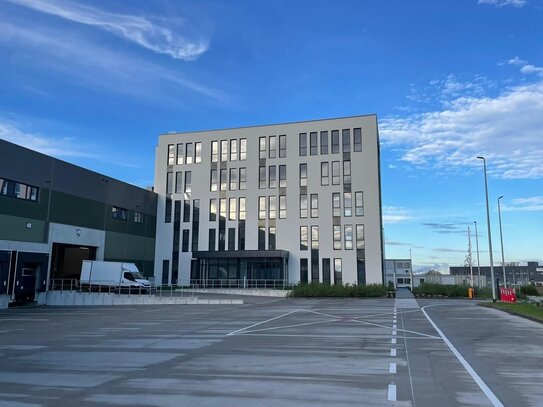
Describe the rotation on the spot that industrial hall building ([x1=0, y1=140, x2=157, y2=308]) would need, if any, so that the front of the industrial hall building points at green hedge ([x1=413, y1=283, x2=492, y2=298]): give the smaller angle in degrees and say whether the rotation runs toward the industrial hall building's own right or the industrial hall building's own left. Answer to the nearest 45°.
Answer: approximately 45° to the industrial hall building's own left

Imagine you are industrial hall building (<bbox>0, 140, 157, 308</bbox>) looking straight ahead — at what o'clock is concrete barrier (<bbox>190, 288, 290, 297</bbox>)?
The concrete barrier is roughly at 10 o'clock from the industrial hall building.

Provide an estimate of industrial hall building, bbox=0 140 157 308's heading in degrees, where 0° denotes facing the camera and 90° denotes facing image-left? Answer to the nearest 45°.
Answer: approximately 315°

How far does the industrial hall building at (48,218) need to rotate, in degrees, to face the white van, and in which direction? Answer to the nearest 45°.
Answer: approximately 45° to its left

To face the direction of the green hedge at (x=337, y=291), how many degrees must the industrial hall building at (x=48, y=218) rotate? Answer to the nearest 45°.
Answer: approximately 45° to its left
